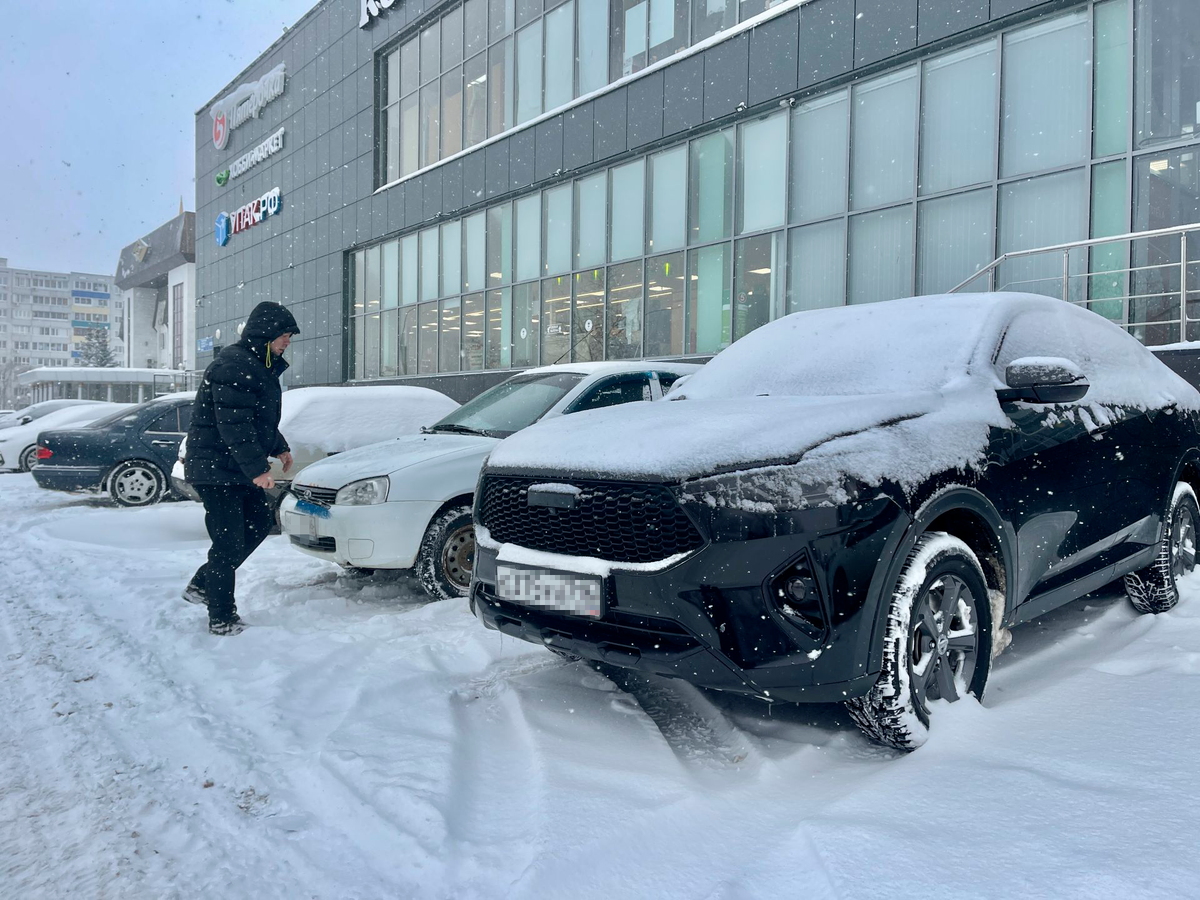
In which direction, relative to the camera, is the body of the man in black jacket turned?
to the viewer's right

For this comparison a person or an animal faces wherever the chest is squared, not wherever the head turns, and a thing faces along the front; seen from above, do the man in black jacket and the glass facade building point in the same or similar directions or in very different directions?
very different directions

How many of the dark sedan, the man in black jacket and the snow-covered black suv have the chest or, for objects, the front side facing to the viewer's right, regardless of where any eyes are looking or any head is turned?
2

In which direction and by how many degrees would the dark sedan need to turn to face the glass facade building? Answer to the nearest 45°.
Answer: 0° — it already faces it

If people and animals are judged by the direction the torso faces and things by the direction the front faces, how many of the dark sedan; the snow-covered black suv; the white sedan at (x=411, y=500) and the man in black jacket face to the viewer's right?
2

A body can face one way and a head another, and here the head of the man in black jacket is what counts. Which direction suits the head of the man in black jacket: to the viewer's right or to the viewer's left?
to the viewer's right

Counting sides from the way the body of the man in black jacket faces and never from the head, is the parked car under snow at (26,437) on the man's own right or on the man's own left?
on the man's own left

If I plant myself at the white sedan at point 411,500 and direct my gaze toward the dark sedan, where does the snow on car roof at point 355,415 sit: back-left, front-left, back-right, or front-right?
front-right

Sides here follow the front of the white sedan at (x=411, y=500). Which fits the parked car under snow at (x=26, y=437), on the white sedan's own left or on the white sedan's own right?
on the white sedan's own right

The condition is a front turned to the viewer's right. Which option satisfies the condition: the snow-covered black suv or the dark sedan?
the dark sedan

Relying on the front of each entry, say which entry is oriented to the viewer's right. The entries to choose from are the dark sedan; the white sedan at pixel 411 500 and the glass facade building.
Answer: the dark sedan

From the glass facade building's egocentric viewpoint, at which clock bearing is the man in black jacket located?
The man in black jacket is roughly at 11 o'clock from the glass facade building.

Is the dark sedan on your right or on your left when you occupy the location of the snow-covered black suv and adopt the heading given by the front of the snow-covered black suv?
on your right

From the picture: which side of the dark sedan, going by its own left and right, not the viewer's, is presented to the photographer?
right

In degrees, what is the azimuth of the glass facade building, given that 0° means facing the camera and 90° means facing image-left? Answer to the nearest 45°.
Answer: approximately 45°

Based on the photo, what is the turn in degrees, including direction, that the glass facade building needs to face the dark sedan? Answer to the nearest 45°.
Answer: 0° — it already faces it

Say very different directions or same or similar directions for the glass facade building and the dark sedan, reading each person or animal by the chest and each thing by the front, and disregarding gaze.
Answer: very different directions
